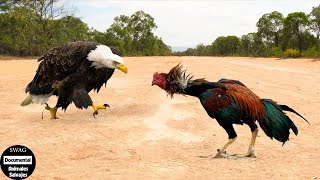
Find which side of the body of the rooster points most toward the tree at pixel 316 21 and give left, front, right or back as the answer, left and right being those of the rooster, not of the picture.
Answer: right

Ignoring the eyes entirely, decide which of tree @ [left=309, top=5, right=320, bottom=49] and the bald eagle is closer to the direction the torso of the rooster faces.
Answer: the bald eagle

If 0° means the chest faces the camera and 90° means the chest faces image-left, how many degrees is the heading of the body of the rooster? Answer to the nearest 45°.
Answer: approximately 90°

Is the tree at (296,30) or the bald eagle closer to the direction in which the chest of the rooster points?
the bald eagle

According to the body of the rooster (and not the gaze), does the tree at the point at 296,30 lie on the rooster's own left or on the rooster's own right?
on the rooster's own right

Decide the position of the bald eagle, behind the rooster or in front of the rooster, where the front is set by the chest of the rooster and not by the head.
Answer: in front
